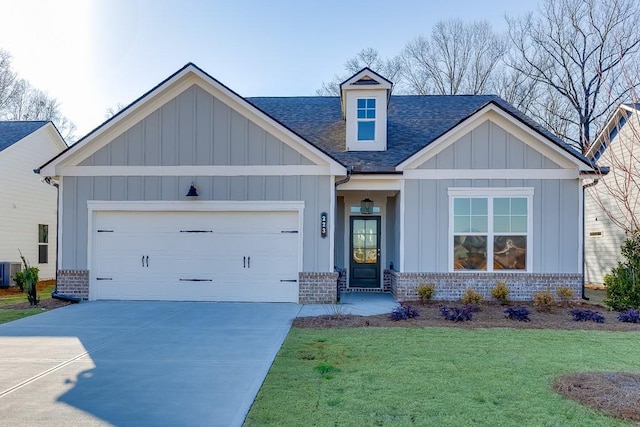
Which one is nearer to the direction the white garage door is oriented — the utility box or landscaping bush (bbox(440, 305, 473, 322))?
the landscaping bush

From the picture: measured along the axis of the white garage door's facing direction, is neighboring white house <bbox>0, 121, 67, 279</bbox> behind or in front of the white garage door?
behind

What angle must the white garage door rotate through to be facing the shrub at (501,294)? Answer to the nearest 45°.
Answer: approximately 90° to its left

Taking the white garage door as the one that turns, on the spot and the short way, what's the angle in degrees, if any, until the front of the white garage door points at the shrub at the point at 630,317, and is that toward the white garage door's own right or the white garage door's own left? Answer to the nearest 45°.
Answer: approximately 45° to the white garage door's own left

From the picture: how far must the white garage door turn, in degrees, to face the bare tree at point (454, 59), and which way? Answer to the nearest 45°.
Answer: approximately 135° to its left

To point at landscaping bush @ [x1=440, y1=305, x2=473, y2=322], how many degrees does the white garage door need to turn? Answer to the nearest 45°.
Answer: approximately 45° to its left

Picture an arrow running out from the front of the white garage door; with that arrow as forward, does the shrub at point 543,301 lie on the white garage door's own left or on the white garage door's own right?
on the white garage door's own left

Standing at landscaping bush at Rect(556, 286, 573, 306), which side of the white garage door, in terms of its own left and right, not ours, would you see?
left

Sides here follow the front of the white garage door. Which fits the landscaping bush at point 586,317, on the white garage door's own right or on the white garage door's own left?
on the white garage door's own left

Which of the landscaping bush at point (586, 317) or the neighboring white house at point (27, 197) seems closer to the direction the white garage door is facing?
the landscaping bush

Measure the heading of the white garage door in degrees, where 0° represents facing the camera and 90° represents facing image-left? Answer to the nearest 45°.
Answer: approximately 0°

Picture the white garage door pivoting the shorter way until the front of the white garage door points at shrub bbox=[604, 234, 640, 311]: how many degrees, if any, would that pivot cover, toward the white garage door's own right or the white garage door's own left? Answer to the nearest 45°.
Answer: approximately 90° to the white garage door's own left
